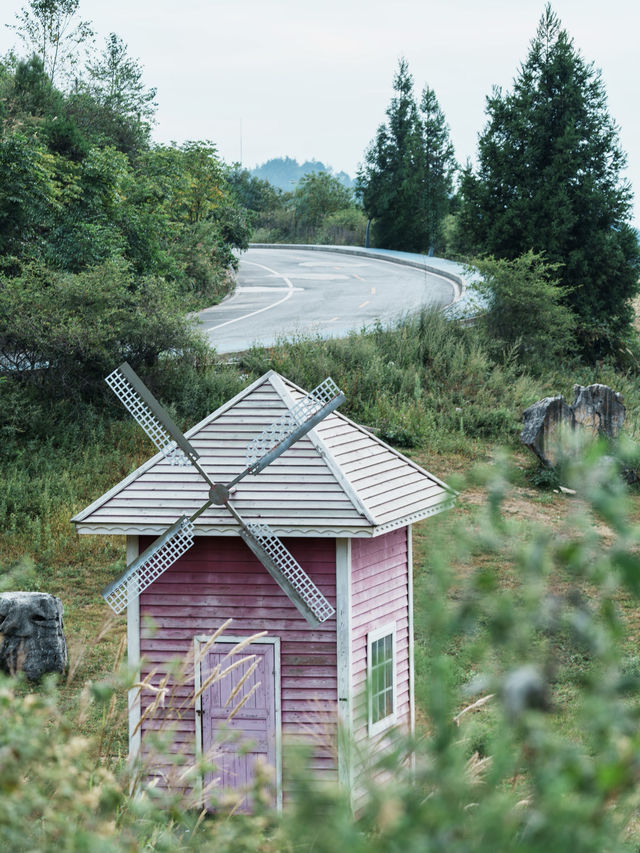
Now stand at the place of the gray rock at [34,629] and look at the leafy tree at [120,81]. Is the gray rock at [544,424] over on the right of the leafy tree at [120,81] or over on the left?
right

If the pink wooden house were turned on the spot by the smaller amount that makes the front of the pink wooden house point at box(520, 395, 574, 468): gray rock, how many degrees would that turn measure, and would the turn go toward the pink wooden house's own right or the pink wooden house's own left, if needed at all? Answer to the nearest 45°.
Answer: approximately 135° to the pink wooden house's own left

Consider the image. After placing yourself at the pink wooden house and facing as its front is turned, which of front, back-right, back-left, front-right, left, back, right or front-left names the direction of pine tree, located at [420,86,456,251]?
back

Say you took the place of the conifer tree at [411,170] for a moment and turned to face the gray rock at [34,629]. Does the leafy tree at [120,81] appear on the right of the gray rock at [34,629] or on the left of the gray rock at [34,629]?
right

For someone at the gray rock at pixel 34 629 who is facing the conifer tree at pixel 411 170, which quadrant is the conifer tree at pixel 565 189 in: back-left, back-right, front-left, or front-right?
front-right

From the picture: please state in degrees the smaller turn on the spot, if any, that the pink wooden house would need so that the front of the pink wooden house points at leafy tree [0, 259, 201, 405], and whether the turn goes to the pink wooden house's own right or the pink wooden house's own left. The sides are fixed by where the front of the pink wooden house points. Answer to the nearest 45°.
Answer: approximately 180°

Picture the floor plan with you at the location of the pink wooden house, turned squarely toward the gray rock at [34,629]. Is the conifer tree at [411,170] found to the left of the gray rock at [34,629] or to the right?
right

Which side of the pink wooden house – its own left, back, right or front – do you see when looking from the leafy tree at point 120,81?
back

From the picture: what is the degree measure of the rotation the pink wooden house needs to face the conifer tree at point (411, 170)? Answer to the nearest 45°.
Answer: approximately 180°

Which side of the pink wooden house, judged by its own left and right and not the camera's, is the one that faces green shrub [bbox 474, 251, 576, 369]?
back

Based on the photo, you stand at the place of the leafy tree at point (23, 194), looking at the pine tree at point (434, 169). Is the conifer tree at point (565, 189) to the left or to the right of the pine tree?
right

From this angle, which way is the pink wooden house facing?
toward the camera

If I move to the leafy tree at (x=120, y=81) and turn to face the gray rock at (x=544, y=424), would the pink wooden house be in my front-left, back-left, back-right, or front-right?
front-right
